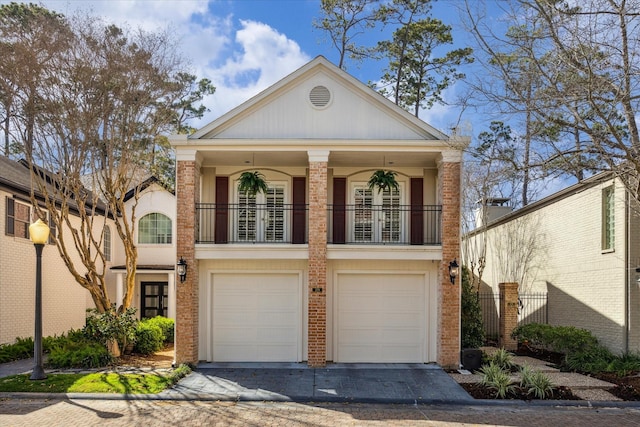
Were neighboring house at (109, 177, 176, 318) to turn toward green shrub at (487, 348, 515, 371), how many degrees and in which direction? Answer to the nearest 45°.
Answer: approximately 45° to its left

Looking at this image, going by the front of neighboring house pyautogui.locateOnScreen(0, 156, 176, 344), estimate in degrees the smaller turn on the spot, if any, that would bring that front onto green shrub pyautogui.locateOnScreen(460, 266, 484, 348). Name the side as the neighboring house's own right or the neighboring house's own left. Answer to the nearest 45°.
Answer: approximately 45° to the neighboring house's own left

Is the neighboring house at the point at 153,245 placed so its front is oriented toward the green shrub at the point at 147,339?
yes

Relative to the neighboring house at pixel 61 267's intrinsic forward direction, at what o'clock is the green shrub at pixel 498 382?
The green shrub is roughly at 11 o'clock from the neighboring house.

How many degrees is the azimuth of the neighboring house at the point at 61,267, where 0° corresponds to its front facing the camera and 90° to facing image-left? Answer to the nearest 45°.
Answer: approximately 0°

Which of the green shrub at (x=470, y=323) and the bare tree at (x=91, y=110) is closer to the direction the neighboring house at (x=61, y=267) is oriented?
the bare tree

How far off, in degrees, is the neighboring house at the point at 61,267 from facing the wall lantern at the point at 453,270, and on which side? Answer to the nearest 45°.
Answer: approximately 45° to its left

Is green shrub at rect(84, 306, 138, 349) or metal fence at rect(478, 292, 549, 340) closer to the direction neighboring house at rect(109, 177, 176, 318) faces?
the green shrub

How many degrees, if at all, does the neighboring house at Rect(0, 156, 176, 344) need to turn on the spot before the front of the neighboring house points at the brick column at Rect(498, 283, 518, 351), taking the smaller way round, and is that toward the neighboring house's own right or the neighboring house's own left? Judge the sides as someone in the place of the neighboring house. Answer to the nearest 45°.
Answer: approximately 45° to the neighboring house's own left
